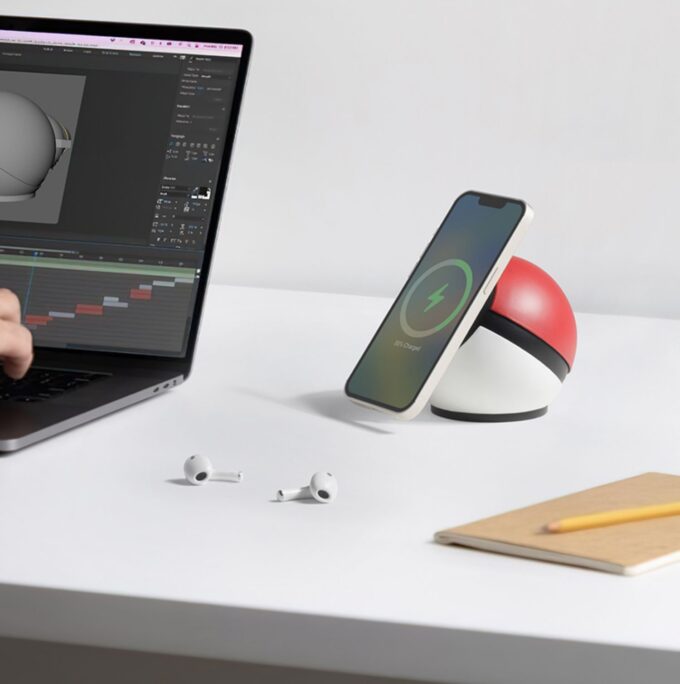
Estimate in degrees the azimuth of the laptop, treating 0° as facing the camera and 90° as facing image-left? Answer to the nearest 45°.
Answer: approximately 45°

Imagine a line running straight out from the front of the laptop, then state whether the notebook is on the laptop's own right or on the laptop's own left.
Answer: on the laptop's own left

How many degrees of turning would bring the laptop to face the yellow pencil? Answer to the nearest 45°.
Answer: approximately 90° to its left
